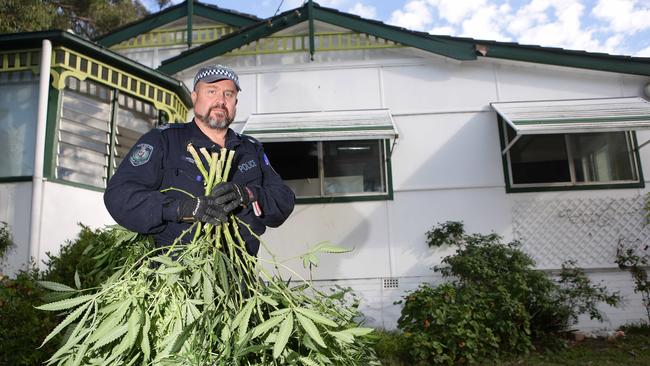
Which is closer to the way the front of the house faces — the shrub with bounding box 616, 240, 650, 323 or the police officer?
the police officer

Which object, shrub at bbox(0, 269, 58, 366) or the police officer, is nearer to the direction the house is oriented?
the police officer

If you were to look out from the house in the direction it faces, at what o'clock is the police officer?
The police officer is roughly at 1 o'clock from the house.

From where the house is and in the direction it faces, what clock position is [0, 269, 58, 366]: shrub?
The shrub is roughly at 2 o'clock from the house.

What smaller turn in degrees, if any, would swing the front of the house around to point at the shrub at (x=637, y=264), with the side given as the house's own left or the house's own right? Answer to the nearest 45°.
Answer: approximately 90° to the house's own left

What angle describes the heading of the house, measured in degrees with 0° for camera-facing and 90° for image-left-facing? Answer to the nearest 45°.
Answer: approximately 0°
